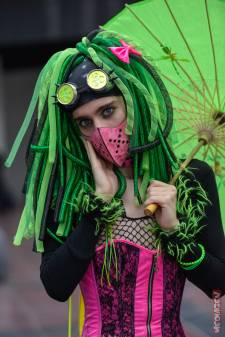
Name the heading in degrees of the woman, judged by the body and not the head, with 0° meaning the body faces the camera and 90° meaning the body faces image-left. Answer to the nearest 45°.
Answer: approximately 0°
